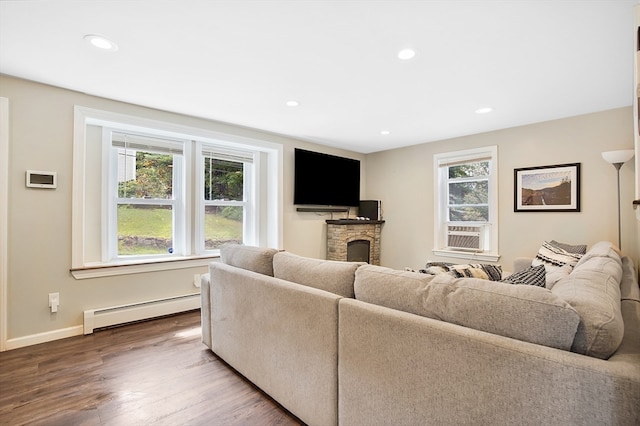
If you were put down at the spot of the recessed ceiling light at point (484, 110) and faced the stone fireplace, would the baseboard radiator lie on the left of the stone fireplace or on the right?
left

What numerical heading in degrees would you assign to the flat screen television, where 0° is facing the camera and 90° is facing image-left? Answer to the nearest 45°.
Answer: approximately 315°

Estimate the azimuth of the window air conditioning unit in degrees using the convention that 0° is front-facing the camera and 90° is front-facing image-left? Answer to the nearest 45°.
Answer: approximately 0°

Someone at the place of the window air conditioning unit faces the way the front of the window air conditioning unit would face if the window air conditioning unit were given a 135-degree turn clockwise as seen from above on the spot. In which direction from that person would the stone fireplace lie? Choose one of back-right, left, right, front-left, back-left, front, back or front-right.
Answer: front-left

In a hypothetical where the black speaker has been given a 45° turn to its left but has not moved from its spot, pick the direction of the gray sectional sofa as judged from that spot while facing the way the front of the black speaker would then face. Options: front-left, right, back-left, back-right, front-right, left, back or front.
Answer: front-right

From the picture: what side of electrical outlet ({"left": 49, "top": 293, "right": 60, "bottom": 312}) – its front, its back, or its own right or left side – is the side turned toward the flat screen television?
left

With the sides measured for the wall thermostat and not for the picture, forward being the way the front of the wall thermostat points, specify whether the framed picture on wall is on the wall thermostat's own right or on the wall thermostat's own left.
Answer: on the wall thermostat's own left
